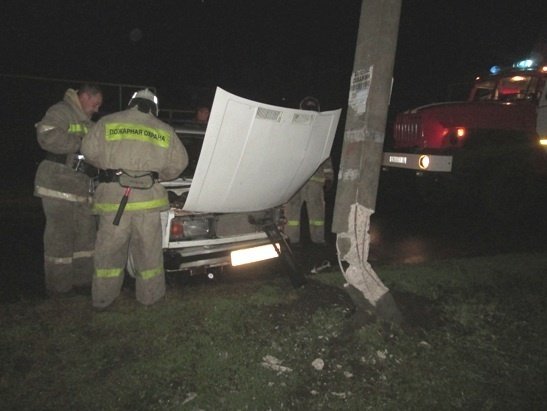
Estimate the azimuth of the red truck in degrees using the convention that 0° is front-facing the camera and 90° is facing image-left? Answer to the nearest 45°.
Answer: approximately 45°

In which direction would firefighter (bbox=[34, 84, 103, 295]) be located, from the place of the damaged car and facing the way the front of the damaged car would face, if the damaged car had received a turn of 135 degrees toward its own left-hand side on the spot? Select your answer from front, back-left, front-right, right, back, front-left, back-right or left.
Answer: left

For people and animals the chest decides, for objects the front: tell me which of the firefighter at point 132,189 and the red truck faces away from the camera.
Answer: the firefighter

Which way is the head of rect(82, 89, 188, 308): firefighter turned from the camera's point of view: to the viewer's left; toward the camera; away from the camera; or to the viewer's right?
away from the camera

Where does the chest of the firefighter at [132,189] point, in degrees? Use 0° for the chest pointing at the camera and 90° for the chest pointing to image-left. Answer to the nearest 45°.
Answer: approximately 180°

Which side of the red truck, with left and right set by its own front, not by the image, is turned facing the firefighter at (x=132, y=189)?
front

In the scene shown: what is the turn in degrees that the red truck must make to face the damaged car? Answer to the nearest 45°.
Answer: approximately 45° to its left

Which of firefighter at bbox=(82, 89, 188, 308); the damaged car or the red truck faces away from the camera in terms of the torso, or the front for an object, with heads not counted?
the firefighter

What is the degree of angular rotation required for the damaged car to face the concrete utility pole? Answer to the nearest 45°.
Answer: approximately 45° to its left

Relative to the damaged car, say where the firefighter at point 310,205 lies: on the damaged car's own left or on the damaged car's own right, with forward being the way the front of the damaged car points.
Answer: on the damaged car's own left

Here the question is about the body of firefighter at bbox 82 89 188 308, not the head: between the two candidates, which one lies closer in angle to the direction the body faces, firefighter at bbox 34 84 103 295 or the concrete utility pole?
the firefighter

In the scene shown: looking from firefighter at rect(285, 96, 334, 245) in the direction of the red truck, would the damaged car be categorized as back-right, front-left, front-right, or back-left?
back-right

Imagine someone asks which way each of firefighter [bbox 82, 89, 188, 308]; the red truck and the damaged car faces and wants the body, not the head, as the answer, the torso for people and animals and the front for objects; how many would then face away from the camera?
1
